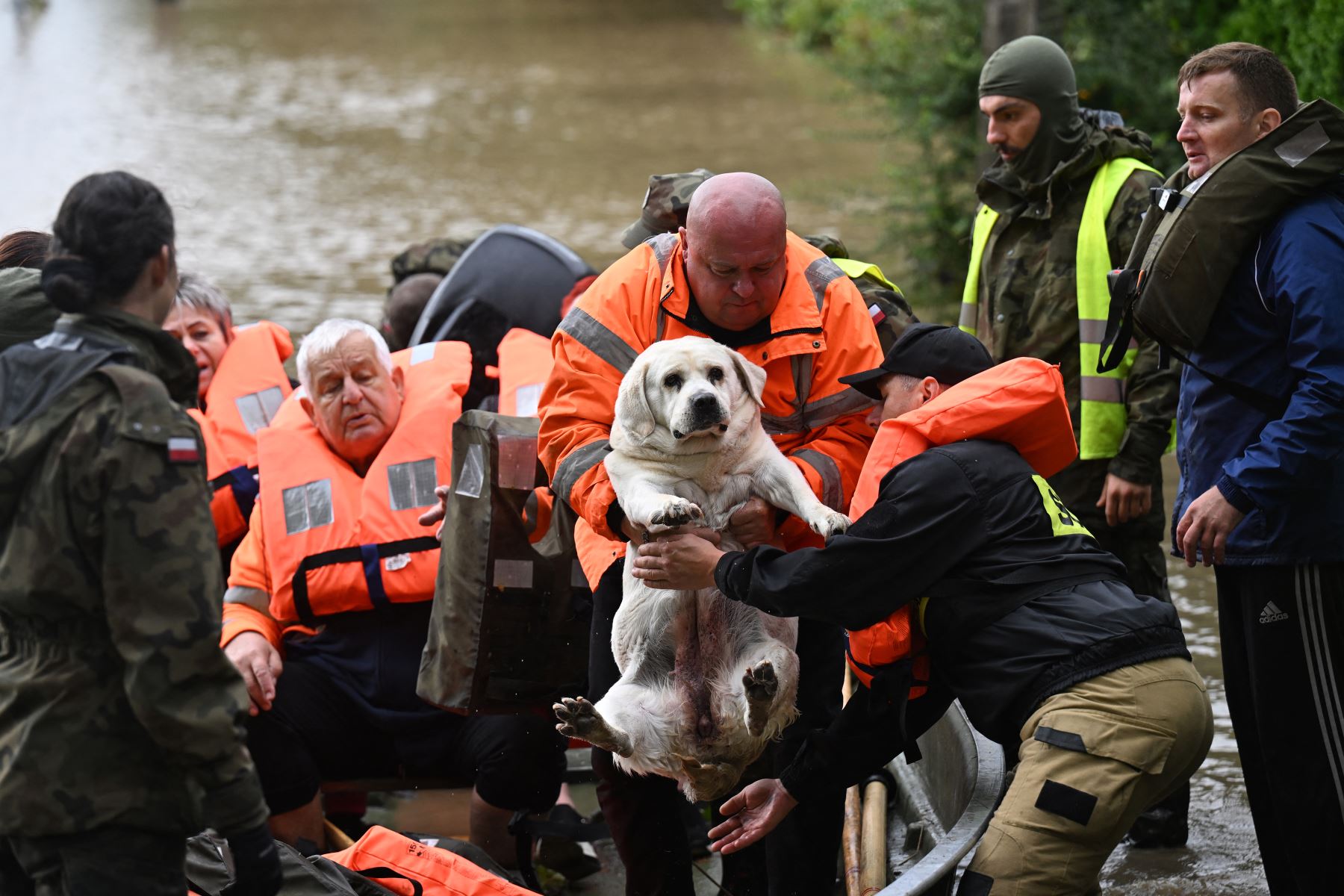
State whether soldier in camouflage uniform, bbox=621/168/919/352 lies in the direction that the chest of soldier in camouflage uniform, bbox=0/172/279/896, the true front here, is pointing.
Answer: yes

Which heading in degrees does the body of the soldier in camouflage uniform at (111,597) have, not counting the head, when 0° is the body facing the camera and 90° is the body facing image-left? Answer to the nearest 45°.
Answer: approximately 225°

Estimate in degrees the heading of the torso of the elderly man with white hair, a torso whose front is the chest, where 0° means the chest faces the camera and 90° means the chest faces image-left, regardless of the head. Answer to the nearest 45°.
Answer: approximately 0°

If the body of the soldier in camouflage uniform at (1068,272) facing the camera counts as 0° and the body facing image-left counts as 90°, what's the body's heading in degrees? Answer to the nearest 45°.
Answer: approximately 45°

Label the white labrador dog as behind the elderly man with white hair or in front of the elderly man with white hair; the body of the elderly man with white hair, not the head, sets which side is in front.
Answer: in front

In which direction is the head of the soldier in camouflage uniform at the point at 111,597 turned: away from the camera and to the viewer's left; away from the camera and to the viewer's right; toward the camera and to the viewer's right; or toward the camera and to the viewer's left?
away from the camera and to the viewer's right

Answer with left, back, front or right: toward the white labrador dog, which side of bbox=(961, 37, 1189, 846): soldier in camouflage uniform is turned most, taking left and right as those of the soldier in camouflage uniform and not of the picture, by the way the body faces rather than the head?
front

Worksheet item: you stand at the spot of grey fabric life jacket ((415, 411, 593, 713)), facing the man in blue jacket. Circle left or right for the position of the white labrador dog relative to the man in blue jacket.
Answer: right

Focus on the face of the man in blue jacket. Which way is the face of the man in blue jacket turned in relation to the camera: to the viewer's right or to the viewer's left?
to the viewer's left

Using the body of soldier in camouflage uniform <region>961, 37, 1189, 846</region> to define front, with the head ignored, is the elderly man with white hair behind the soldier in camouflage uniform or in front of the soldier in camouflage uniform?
in front

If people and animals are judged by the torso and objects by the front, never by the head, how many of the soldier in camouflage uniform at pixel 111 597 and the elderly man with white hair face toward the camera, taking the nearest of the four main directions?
1
